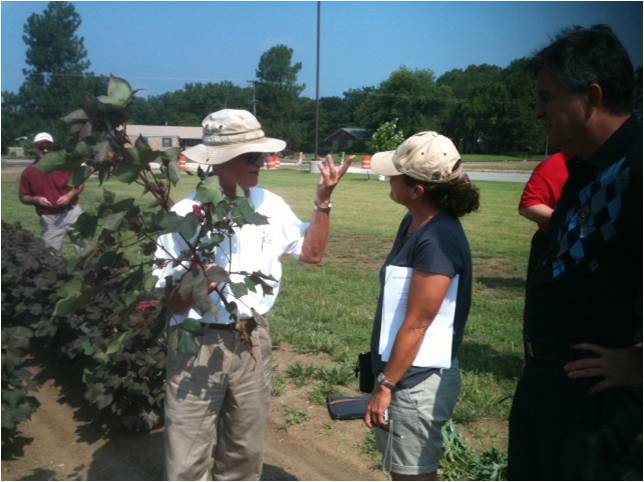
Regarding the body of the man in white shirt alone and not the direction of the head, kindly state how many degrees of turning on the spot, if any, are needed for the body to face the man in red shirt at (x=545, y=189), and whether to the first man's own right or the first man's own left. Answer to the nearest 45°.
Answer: approximately 90° to the first man's own left

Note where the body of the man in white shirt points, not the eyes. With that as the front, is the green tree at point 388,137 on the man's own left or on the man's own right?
on the man's own left

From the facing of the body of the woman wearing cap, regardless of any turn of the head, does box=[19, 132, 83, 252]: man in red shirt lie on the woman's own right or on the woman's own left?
on the woman's own right

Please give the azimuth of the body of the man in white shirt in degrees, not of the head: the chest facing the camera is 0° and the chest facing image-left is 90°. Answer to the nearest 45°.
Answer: approximately 315°

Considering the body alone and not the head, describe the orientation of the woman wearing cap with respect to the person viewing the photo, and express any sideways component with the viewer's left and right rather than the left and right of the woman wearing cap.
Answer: facing to the left of the viewer

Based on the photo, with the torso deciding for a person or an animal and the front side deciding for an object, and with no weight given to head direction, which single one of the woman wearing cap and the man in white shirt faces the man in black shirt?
the man in white shirt

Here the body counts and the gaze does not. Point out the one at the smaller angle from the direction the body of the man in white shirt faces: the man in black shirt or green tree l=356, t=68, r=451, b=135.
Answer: the man in black shirt

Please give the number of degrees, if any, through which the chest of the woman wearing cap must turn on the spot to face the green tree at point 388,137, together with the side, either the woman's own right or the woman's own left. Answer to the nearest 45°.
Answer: approximately 90° to the woman's own right

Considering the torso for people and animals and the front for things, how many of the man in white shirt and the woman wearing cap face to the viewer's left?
1

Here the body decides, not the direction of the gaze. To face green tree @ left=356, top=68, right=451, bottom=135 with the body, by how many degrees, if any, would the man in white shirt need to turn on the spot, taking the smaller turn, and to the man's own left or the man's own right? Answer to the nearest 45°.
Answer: approximately 135° to the man's own left

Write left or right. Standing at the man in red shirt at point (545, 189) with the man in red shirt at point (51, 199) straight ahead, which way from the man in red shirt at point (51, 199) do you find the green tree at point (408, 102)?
right

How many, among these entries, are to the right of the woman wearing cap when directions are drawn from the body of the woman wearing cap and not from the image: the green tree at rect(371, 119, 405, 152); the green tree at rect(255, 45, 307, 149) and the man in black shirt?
2

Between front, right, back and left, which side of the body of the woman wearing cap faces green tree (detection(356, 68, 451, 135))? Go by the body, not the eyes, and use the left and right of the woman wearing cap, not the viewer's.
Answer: right
